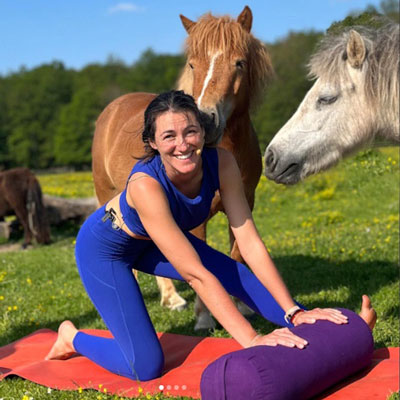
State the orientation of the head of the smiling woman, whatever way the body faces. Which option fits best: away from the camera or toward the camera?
toward the camera

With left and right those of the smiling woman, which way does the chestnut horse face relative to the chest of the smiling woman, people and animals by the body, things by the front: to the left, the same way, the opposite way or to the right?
the same way

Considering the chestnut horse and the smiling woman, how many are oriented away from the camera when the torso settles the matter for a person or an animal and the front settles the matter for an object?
0

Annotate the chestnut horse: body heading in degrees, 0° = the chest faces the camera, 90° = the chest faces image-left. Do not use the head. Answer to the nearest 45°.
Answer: approximately 315°

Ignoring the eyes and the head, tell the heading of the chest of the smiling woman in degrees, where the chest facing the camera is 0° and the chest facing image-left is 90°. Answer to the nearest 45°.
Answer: approximately 315°
